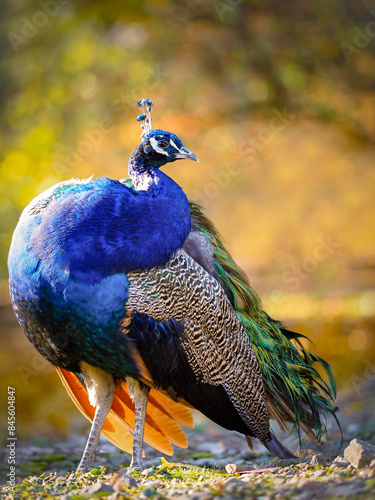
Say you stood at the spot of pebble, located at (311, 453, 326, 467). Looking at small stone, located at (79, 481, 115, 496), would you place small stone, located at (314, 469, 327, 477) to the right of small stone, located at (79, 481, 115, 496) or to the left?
left

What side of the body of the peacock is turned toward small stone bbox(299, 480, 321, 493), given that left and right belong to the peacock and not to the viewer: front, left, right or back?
left

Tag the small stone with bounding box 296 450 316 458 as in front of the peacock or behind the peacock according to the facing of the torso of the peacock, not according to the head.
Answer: behind

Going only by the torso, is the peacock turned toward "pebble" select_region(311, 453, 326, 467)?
no

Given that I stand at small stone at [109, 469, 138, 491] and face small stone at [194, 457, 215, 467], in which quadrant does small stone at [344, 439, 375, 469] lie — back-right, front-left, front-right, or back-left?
front-right

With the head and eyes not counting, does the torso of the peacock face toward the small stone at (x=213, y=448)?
no

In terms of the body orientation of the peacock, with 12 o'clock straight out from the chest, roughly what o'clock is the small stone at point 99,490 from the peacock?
The small stone is roughly at 11 o'clock from the peacock.

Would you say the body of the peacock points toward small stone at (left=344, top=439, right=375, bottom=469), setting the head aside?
no

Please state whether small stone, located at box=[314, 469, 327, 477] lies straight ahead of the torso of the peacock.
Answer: no

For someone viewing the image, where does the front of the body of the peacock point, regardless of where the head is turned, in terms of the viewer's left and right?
facing the viewer and to the left of the viewer
